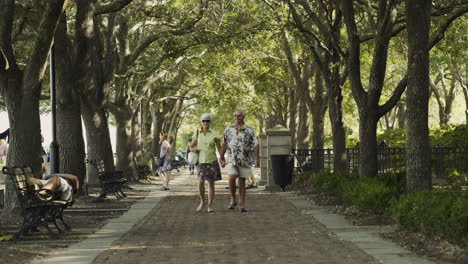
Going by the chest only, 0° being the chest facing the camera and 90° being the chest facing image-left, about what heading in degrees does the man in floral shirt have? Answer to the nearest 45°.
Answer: approximately 0°

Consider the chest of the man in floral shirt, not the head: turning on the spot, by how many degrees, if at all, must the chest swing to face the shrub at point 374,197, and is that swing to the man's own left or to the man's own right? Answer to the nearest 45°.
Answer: approximately 45° to the man's own left

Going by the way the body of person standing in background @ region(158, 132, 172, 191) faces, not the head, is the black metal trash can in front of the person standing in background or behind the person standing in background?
behind

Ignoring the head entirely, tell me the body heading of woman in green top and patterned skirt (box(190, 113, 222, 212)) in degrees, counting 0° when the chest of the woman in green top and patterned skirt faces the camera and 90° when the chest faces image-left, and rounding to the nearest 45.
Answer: approximately 0°

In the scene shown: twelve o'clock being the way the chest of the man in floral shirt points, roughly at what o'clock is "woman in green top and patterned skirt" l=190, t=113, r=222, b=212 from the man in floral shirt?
The woman in green top and patterned skirt is roughly at 3 o'clock from the man in floral shirt.
